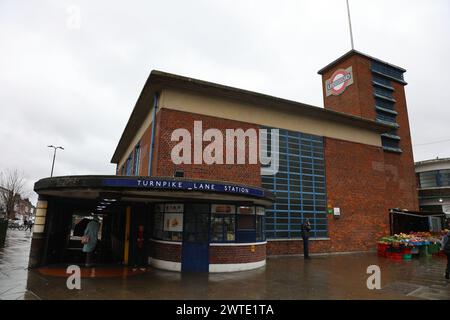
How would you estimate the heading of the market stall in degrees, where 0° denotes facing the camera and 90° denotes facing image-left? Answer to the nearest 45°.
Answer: approximately 0°

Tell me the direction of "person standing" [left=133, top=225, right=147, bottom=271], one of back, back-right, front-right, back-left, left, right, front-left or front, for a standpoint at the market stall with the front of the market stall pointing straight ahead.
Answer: front-right
